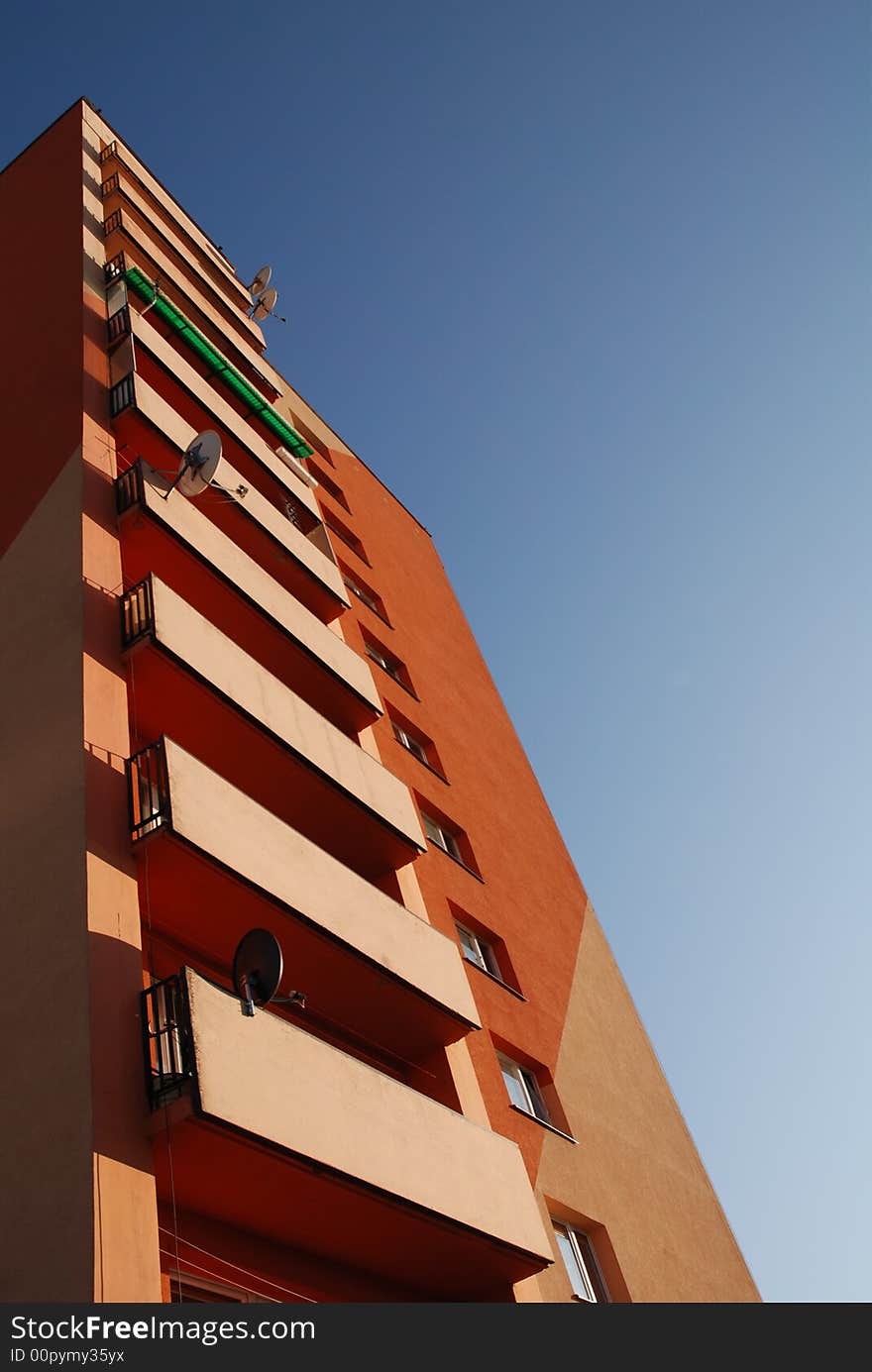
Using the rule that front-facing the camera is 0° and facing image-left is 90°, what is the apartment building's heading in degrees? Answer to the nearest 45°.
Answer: approximately 315°
